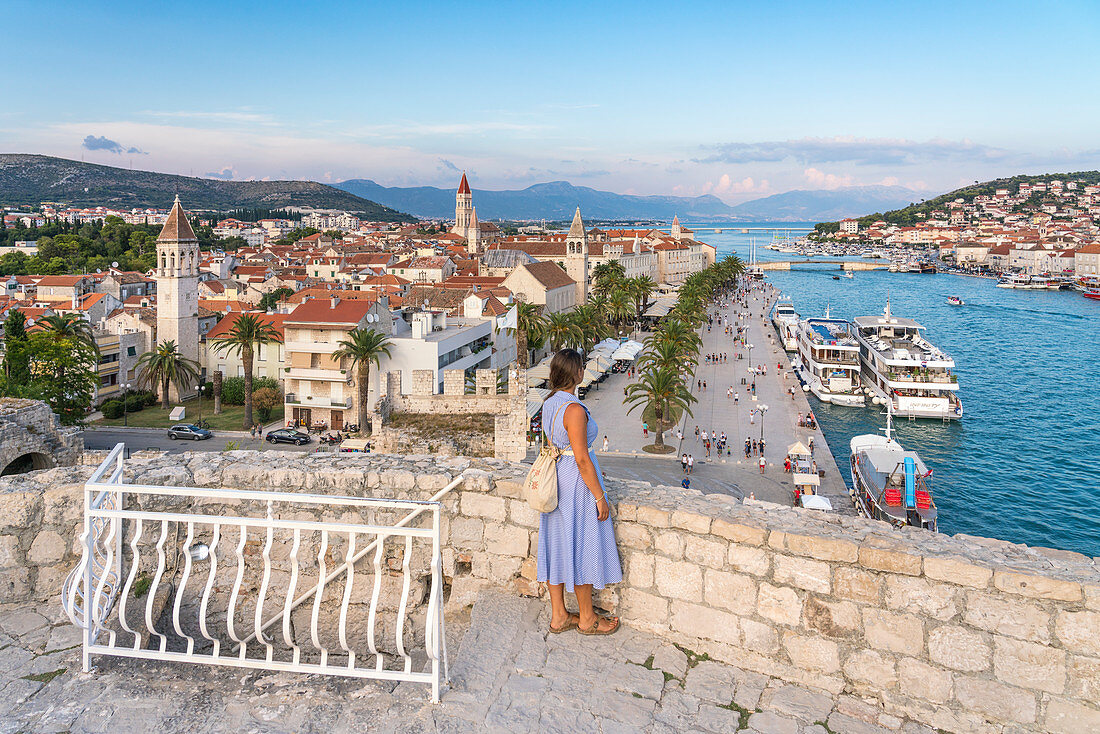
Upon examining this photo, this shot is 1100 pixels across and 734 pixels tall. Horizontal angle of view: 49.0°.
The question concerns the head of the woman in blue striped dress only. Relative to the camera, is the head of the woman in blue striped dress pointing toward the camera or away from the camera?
away from the camera

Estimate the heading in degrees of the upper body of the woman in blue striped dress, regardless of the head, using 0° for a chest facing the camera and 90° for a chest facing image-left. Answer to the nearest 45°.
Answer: approximately 225°

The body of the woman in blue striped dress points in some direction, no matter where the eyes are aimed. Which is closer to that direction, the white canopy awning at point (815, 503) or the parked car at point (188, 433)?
the white canopy awning

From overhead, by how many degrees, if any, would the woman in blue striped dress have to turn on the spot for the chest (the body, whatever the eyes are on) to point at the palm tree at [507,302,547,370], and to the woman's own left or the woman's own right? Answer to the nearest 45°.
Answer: approximately 45° to the woman's own left

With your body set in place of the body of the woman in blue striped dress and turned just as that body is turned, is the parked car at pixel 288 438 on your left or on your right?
on your left

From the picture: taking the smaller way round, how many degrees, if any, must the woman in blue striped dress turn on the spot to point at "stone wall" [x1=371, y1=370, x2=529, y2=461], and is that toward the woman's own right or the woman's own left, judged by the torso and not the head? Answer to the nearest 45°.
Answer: approximately 45° to the woman's own left

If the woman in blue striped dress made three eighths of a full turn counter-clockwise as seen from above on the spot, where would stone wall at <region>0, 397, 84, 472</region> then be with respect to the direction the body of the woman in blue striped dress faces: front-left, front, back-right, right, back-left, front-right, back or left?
front-right

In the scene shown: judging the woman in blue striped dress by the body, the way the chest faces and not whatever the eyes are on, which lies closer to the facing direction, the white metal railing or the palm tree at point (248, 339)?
the palm tree

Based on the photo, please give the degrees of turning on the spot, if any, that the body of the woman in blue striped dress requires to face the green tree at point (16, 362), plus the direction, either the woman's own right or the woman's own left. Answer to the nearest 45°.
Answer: approximately 90° to the woman's own left

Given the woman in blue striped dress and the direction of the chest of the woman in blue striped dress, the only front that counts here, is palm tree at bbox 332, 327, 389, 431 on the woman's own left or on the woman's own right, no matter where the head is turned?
on the woman's own left

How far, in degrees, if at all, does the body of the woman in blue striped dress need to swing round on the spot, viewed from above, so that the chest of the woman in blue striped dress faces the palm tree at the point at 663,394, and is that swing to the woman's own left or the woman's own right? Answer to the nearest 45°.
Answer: approximately 45° to the woman's own left

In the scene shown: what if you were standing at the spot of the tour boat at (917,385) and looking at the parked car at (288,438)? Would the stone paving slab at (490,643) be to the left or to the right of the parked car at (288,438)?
left
